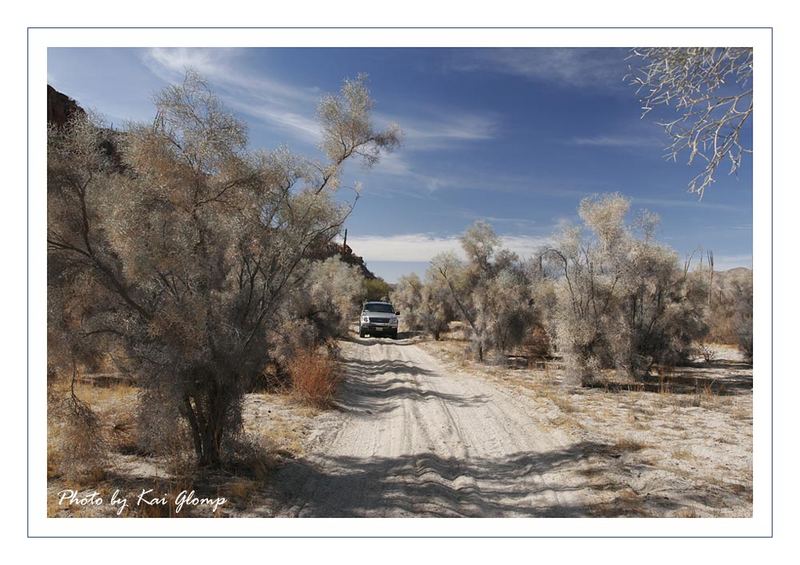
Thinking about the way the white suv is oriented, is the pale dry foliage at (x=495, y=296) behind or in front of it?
in front

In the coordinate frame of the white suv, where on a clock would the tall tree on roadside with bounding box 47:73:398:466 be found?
The tall tree on roadside is roughly at 12 o'clock from the white suv.

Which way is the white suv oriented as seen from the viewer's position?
toward the camera

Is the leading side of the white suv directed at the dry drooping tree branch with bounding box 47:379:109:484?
yes

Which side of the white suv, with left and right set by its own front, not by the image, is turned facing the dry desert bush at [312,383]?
front
